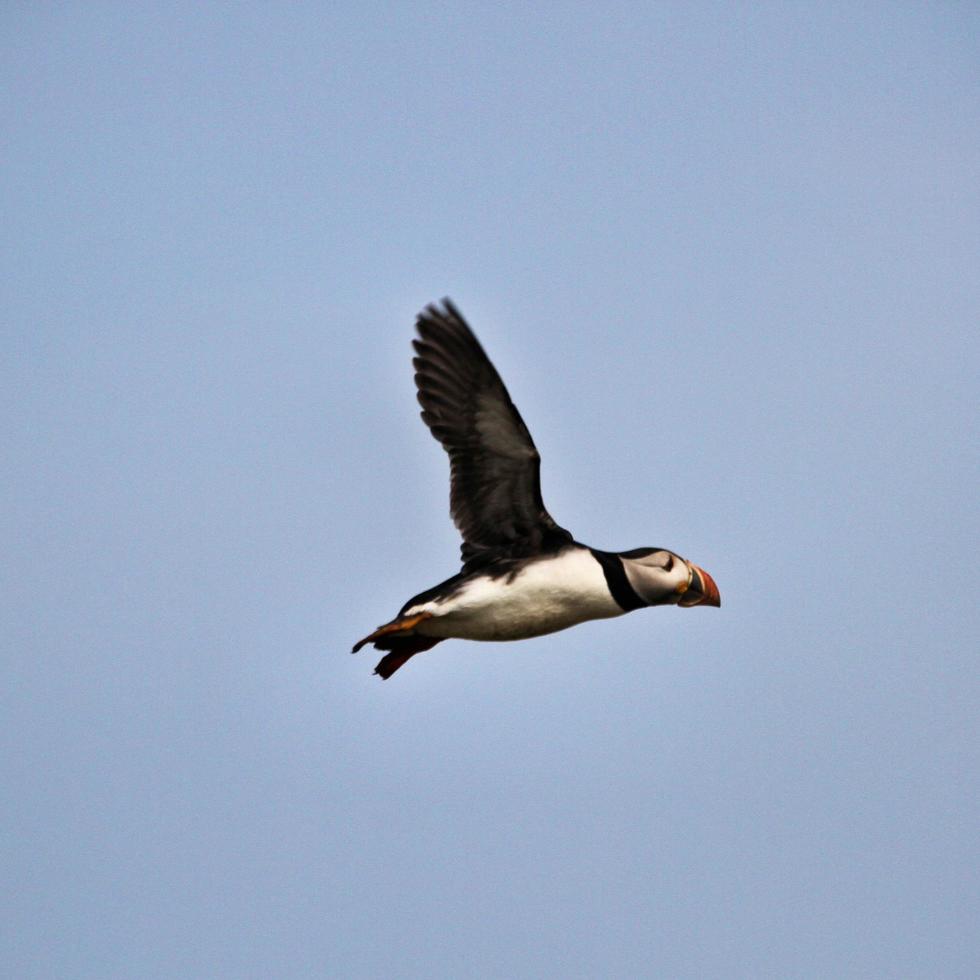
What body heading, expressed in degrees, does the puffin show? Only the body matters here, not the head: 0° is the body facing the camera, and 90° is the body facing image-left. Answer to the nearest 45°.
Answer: approximately 270°
